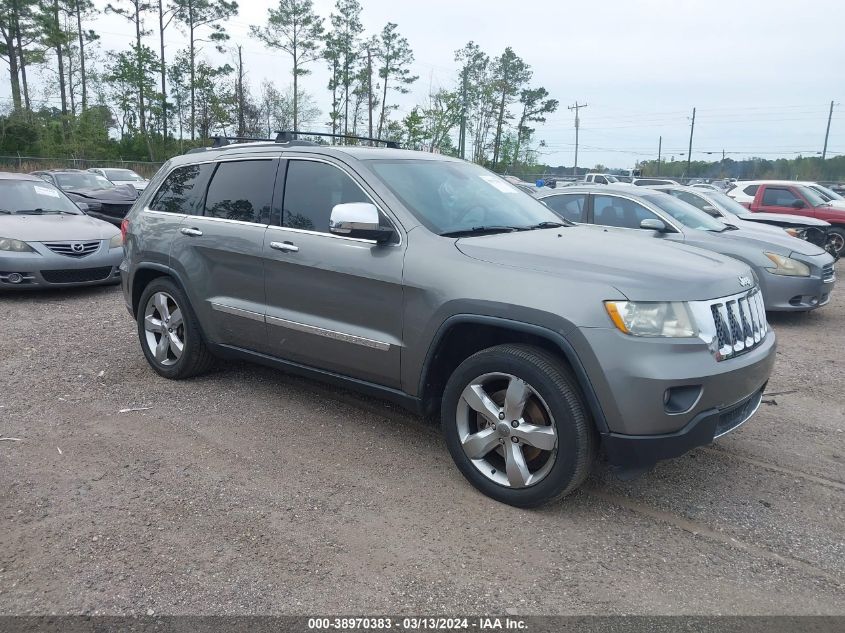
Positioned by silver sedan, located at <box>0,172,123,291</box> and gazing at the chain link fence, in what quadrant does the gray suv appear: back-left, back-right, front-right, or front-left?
back-right

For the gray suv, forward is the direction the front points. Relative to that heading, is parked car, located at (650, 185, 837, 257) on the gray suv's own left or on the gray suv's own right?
on the gray suv's own left

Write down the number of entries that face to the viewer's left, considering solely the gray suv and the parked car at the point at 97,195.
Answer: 0

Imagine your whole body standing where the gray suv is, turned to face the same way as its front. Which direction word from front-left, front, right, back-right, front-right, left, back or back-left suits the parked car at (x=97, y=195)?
back

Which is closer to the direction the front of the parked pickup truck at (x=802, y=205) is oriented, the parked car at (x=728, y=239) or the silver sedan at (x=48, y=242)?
the parked car

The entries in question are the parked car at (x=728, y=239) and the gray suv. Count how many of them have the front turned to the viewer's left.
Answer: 0

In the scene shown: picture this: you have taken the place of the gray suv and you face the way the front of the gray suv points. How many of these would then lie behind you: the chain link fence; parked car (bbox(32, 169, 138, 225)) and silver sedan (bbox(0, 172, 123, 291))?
3

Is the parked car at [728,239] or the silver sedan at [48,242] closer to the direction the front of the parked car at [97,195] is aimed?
the parked car

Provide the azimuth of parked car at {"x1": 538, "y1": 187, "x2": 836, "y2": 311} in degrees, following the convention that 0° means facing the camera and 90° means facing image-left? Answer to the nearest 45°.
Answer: approximately 315°

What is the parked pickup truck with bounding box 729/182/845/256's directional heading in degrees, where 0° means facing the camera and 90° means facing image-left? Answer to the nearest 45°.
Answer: approximately 315°

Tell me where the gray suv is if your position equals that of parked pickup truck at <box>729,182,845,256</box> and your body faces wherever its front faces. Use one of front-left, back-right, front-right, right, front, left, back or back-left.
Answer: front-right
